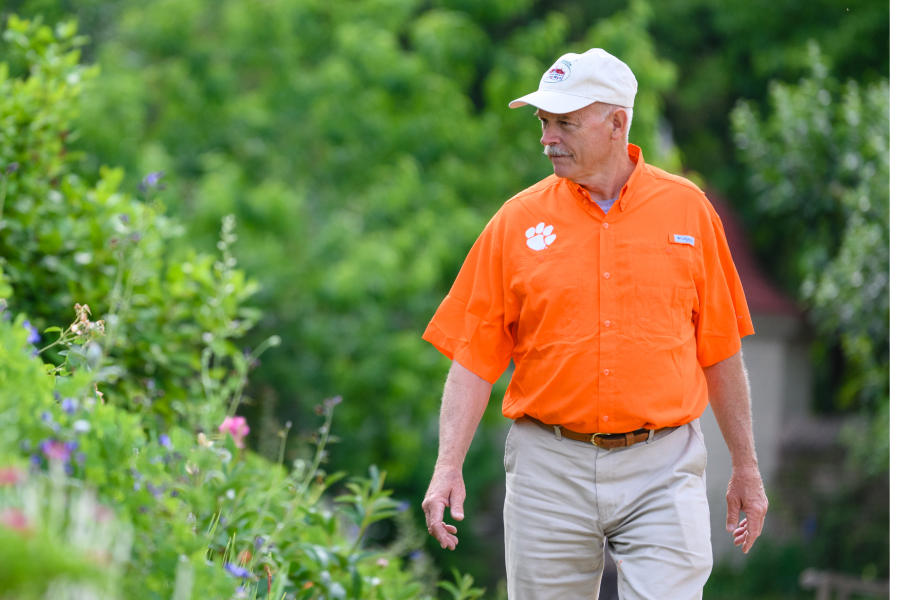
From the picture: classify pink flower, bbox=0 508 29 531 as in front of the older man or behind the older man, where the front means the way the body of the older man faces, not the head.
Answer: in front

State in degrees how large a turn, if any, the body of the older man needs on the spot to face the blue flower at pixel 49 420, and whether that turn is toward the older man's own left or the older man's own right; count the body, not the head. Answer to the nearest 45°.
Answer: approximately 45° to the older man's own right

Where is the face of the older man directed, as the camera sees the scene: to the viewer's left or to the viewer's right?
to the viewer's left

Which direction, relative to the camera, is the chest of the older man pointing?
toward the camera

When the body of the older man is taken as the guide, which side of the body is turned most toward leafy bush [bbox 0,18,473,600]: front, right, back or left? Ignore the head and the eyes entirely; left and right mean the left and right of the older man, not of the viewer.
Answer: right

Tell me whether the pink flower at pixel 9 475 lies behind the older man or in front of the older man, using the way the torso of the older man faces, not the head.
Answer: in front

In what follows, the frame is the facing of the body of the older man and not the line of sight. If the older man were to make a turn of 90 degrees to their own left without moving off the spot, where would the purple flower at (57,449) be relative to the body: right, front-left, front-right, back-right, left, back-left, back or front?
back-right
